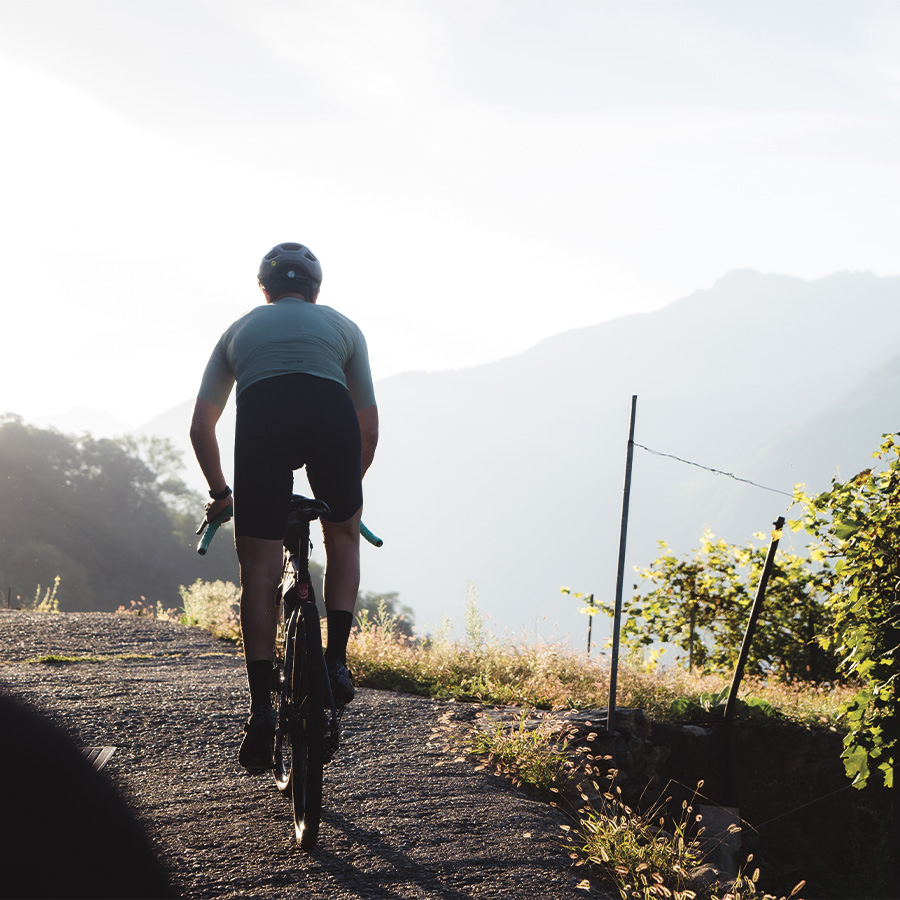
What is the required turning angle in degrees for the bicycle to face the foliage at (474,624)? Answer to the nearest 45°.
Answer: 0° — it already faces it

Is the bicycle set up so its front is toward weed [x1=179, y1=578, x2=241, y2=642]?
yes

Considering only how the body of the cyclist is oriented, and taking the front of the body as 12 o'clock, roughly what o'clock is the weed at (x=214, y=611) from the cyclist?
The weed is roughly at 12 o'clock from the cyclist.

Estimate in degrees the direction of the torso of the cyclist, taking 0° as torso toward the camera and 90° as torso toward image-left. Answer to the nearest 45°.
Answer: approximately 180°

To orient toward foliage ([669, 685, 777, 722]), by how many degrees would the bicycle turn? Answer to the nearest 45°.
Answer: approximately 45° to its right

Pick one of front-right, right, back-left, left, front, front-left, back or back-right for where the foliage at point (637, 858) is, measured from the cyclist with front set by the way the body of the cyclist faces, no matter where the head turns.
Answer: right

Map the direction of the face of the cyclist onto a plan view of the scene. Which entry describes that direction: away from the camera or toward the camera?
away from the camera

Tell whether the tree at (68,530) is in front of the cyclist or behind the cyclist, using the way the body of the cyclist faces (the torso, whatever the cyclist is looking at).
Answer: in front

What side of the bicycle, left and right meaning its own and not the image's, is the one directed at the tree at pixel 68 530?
front

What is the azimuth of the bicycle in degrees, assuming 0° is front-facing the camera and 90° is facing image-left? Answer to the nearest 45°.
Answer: approximately 180°

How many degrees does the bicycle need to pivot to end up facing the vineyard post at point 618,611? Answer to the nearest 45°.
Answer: approximately 45° to its right

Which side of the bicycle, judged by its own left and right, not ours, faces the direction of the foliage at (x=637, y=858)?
right
